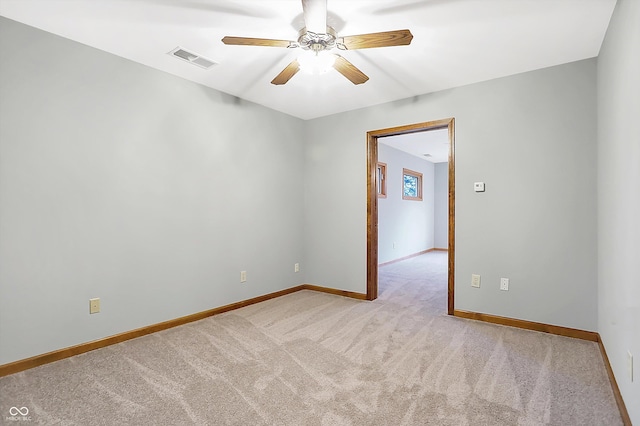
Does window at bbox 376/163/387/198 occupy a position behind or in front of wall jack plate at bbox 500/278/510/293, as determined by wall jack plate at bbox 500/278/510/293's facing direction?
behind

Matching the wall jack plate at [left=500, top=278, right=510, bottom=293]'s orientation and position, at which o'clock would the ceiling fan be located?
The ceiling fan is roughly at 1 o'clock from the wall jack plate.

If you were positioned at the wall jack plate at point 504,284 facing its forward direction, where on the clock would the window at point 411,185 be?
The window is roughly at 5 o'clock from the wall jack plate.

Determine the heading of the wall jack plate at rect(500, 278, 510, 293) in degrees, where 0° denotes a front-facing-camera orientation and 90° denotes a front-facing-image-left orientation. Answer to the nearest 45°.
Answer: approximately 0°

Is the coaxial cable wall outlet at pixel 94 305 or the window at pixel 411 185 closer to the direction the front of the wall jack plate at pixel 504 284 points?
the coaxial cable wall outlet

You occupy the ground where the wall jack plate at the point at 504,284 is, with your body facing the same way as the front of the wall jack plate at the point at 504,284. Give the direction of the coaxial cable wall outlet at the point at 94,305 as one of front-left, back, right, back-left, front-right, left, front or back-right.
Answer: front-right

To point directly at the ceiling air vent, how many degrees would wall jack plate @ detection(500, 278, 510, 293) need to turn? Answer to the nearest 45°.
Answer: approximately 45° to its right
